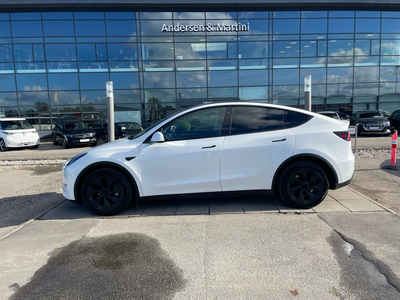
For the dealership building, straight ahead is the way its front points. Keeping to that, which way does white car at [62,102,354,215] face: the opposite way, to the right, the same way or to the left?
to the right

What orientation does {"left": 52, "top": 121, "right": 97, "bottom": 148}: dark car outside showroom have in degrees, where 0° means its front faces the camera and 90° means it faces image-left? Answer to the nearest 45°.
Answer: approximately 315°

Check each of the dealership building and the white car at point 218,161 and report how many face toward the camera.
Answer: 1

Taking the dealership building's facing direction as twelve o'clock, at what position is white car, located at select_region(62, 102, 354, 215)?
The white car is roughly at 12 o'clock from the dealership building.

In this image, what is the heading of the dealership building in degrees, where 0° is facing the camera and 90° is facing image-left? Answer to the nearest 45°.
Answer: approximately 0°

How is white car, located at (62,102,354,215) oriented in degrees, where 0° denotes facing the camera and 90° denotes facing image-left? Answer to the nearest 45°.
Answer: approximately 90°
